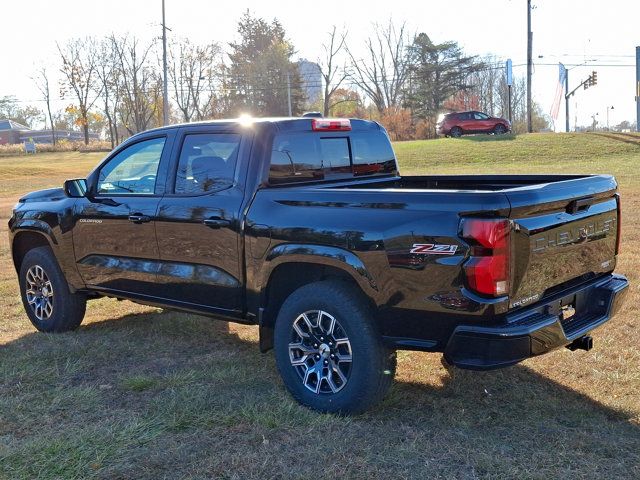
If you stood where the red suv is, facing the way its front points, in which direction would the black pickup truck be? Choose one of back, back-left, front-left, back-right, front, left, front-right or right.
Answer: right

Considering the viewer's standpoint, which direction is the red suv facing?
facing to the right of the viewer

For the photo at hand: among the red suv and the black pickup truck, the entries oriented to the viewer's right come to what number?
1

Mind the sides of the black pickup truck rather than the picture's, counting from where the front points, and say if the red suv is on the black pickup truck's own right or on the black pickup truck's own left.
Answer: on the black pickup truck's own right

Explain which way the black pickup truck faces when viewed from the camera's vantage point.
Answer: facing away from the viewer and to the left of the viewer
